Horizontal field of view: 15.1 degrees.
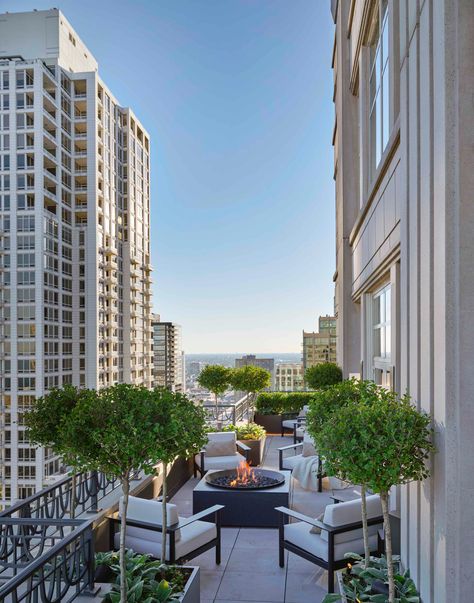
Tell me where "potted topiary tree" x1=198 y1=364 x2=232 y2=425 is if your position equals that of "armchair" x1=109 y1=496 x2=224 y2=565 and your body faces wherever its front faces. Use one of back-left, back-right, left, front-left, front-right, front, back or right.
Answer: front-left

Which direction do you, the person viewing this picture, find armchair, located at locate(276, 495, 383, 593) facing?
facing away from the viewer and to the left of the viewer

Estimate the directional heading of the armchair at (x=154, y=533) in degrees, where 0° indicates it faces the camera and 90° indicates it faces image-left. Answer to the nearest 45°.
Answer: approximately 225°

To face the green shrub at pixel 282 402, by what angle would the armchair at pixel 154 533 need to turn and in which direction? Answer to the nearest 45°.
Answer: approximately 45° to its left

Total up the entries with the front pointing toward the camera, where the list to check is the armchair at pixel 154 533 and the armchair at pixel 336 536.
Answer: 0

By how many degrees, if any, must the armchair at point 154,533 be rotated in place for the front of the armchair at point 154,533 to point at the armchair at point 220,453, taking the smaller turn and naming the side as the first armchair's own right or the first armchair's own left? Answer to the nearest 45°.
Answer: approximately 45° to the first armchair's own left

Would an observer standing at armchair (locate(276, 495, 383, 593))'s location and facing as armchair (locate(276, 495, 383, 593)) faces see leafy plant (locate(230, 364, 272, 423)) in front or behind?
in front

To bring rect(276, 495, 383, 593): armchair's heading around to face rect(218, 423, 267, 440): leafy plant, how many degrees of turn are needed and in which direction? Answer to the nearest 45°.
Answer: approximately 45° to its right

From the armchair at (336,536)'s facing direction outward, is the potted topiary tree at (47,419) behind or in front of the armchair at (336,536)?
in front

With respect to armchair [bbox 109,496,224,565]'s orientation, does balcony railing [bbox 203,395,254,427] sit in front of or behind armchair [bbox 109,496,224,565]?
in front
